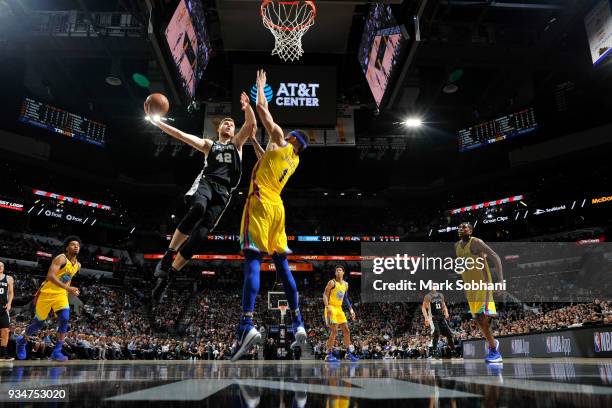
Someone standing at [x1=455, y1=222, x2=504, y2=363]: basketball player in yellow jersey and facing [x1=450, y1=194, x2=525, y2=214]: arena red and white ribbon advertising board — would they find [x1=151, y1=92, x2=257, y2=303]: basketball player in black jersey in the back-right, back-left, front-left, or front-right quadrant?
back-left

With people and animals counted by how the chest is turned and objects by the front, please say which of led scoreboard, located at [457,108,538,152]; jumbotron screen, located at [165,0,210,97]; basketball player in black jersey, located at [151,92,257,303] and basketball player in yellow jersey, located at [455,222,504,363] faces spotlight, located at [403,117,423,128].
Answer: the led scoreboard

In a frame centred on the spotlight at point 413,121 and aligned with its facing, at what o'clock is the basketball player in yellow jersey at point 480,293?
The basketball player in yellow jersey is roughly at 12 o'clock from the spotlight.

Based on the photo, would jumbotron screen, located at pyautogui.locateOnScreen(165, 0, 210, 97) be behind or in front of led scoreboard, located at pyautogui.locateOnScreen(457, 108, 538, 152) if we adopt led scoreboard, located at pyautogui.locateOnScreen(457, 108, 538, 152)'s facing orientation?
in front

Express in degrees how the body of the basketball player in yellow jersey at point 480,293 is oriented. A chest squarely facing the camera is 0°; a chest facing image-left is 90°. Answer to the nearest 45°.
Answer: approximately 45°

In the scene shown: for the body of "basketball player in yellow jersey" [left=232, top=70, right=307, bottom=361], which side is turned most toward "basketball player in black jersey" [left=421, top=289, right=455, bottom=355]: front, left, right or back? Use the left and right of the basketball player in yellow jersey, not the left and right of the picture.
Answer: right

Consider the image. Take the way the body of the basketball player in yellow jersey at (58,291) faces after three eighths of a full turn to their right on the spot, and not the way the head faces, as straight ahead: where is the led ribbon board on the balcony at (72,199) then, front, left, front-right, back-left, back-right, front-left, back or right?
right

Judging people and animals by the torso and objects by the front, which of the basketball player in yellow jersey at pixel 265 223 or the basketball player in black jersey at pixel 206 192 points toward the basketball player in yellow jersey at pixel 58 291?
the basketball player in yellow jersey at pixel 265 223

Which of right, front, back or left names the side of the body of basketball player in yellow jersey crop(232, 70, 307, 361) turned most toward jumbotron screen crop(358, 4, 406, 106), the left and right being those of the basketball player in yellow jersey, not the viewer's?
right

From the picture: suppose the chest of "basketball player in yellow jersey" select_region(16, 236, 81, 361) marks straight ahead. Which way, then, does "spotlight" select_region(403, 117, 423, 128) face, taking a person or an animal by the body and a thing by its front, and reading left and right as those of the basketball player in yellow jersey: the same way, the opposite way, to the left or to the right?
to the right

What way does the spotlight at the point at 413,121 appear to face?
toward the camera

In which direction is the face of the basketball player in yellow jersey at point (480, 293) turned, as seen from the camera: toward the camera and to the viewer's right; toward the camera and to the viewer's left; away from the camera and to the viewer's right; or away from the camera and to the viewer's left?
toward the camera and to the viewer's left

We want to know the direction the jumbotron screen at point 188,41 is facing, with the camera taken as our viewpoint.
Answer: facing the viewer and to the left of the viewer

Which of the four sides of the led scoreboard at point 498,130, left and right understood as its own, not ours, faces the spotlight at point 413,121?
front

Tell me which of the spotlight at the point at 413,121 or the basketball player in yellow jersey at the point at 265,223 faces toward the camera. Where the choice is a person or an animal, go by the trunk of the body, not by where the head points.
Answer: the spotlight

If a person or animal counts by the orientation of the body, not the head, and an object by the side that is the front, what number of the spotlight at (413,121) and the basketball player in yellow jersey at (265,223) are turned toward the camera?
1
